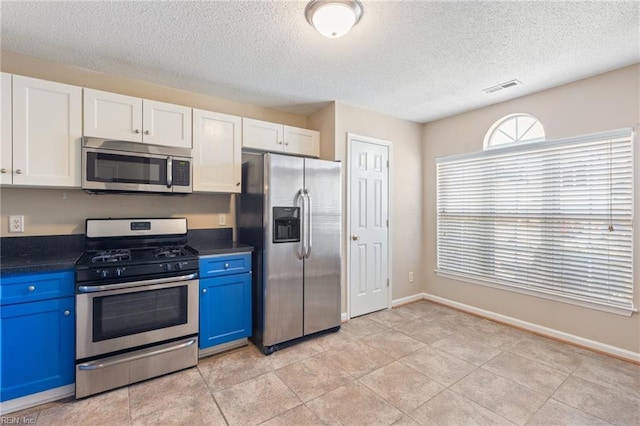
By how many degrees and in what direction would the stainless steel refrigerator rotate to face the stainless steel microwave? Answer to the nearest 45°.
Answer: approximately 135° to its right

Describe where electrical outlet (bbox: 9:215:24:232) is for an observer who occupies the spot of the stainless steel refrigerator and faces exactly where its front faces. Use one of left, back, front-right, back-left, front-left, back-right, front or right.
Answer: back-right

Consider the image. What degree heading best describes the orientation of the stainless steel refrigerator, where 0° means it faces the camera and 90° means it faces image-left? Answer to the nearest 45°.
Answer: approximately 315°

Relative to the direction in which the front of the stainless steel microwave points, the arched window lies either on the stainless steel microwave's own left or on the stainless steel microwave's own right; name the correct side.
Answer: on the stainless steel microwave's own left

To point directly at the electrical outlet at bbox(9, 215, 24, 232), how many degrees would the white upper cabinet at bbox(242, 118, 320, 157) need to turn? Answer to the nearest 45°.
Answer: approximately 135° to its right

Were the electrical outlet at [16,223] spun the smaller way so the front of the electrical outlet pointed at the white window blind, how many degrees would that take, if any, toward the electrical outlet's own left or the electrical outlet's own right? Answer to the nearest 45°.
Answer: approximately 45° to the electrical outlet's own left

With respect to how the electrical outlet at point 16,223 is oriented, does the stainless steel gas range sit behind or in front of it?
in front

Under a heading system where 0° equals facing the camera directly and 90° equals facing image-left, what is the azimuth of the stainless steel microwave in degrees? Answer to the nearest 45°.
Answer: approximately 0°
